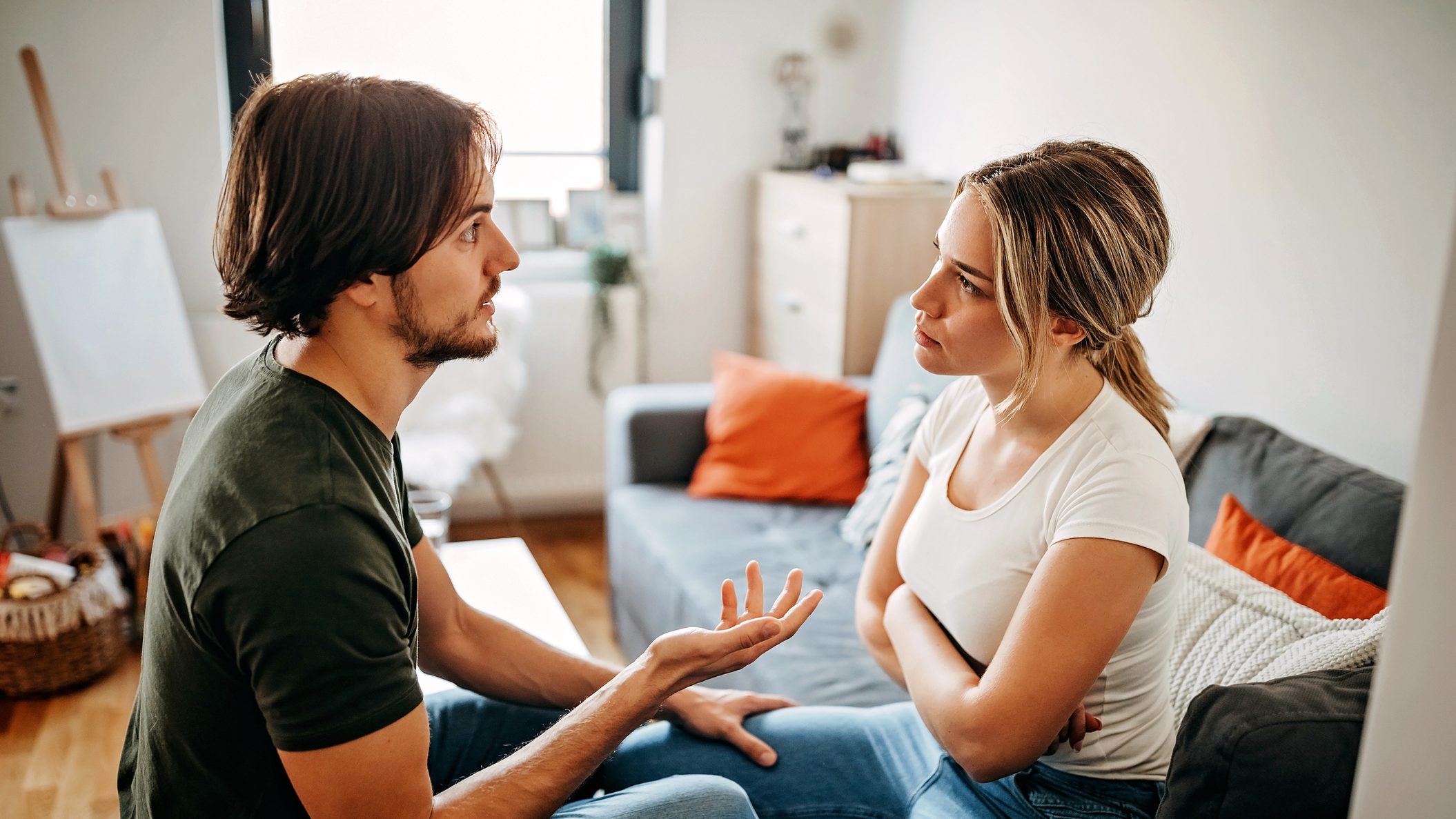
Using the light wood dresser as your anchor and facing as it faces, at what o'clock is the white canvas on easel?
The white canvas on easel is roughly at 1 o'clock from the light wood dresser.

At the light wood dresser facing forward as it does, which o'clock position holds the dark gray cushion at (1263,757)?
The dark gray cushion is roughly at 10 o'clock from the light wood dresser.

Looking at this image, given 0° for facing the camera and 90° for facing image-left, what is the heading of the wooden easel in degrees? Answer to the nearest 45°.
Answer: approximately 315°

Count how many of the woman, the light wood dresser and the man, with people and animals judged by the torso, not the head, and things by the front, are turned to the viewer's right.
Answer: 1

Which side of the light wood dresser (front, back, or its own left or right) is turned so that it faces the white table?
front

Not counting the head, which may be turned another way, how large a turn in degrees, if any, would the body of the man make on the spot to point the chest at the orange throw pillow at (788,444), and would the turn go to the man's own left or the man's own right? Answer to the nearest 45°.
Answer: approximately 45° to the man's own left

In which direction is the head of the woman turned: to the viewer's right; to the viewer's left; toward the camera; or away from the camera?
to the viewer's left

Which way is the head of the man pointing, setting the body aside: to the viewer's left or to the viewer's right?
to the viewer's right

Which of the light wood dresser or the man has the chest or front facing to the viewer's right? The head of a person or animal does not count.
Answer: the man

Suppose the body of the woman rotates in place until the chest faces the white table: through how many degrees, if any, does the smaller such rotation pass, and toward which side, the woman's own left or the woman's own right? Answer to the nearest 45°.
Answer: approximately 90° to the woman's own right

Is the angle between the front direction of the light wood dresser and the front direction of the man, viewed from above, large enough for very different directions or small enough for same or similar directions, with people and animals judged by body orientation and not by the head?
very different directions

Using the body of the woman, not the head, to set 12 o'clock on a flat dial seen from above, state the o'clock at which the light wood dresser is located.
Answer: The light wood dresser is roughly at 4 o'clock from the woman.

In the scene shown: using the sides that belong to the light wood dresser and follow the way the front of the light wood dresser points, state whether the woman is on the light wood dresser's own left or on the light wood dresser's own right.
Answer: on the light wood dresser's own left

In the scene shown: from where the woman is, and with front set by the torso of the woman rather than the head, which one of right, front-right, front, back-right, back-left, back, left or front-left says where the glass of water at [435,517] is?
right

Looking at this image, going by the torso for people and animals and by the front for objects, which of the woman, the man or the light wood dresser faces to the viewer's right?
the man

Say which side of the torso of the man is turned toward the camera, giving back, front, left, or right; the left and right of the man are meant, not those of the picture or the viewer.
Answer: right

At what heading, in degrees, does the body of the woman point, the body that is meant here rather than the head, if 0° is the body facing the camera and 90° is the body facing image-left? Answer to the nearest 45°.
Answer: approximately 45°

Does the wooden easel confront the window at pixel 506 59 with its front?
no

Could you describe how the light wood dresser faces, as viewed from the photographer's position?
facing the viewer and to the left of the viewer

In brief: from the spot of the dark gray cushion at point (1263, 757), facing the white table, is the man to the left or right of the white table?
left

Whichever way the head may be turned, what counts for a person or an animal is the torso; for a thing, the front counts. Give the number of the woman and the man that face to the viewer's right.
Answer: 1
